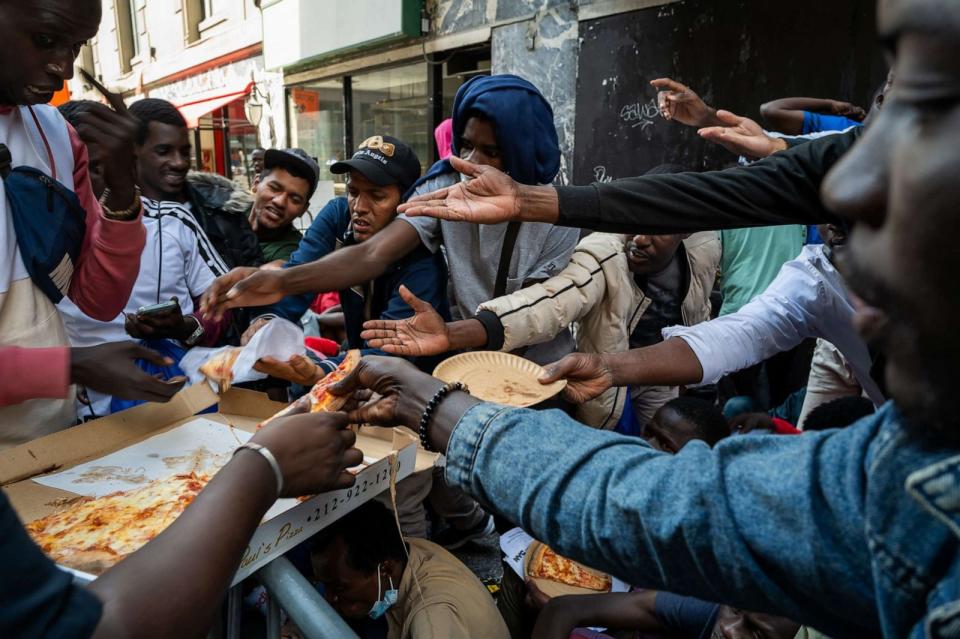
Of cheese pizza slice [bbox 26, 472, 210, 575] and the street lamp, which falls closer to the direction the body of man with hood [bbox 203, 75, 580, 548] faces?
the cheese pizza slice

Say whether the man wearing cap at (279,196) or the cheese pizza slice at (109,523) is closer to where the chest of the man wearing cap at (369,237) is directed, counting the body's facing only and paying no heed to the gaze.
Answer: the cheese pizza slice

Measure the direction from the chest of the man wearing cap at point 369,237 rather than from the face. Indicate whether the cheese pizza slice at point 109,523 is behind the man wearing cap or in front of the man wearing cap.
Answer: in front

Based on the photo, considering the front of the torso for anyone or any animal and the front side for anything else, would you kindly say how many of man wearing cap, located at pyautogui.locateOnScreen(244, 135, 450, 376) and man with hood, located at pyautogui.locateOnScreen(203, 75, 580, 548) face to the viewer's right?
0

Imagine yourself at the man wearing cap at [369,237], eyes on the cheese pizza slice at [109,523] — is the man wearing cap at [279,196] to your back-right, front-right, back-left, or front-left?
back-right

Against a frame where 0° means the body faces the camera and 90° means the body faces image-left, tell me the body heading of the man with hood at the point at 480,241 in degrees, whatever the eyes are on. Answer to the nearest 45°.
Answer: approximately 45°

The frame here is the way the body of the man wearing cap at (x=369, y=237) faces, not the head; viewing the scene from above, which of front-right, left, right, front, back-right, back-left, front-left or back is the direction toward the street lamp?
back-right

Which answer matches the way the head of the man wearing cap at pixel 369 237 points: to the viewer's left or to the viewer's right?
to the viewer's left

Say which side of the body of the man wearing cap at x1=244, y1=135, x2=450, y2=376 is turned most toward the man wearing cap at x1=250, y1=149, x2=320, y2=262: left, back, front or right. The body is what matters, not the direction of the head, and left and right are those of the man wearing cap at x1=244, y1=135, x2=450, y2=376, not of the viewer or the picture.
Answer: right

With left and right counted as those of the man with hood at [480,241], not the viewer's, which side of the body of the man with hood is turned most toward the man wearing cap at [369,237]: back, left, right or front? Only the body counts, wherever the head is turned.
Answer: right

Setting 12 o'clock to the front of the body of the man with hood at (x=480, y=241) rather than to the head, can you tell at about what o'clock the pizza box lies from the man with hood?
The pizza box is roughly at 12 o'clock from the man with hood.

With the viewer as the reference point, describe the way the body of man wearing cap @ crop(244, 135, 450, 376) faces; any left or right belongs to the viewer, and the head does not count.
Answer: facing the viewer and to the left of the viewer

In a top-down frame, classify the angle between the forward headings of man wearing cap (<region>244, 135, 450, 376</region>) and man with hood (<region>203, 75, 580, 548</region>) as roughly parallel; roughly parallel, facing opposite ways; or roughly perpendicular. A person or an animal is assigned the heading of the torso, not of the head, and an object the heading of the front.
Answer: roughly parallel
